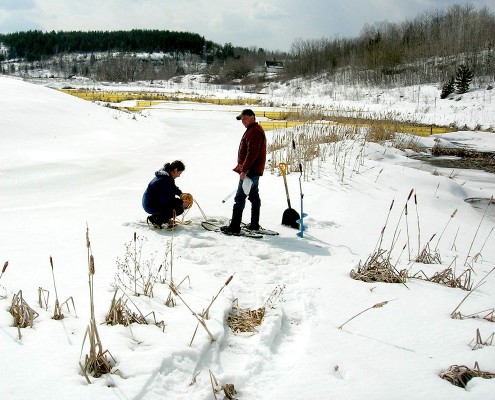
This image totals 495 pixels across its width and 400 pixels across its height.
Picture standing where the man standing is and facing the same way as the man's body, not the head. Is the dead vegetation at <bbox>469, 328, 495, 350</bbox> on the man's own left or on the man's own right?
on the man's own left

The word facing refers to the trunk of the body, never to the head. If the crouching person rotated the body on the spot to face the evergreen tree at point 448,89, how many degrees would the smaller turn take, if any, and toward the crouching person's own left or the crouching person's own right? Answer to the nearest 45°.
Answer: approximately 45° to the crouching person's own left

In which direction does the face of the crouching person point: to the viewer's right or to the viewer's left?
to the viewer's right

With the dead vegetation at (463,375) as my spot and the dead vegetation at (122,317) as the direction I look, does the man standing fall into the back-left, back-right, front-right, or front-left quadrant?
front-right

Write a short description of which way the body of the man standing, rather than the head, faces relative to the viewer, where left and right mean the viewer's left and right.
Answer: facing to the left of the viewer

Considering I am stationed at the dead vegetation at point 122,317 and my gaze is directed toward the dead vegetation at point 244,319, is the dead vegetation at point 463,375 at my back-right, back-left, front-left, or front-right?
front-right

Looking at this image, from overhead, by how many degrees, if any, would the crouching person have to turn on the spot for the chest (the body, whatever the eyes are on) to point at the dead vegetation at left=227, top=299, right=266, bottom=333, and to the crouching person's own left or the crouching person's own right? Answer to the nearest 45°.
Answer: approximately 90° to the crouching person's own right

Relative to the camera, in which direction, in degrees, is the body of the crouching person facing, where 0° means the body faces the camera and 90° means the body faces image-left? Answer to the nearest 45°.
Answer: approximately 270°

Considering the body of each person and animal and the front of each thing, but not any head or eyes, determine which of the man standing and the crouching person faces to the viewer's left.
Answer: the man standing

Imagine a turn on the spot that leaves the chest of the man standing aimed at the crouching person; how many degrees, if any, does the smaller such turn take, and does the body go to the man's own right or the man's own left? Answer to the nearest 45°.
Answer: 0° — they already face them

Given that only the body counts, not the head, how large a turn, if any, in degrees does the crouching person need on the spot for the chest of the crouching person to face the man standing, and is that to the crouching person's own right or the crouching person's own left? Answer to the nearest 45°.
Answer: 0° — they already face them

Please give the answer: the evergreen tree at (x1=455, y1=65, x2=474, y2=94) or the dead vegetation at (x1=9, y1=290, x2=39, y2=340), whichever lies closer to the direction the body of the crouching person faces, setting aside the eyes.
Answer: the evergreen tree

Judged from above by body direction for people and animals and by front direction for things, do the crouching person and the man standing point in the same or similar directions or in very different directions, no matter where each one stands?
very different directions
